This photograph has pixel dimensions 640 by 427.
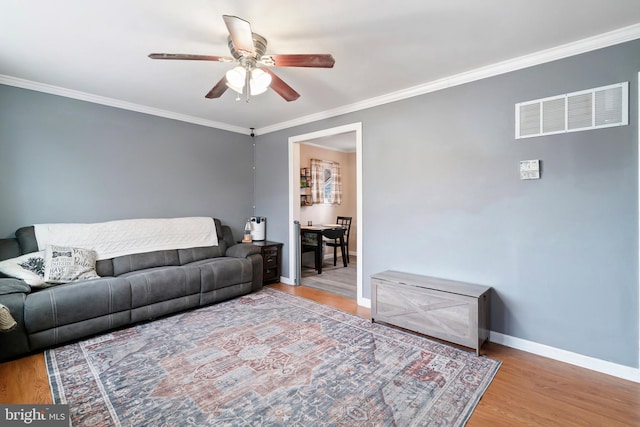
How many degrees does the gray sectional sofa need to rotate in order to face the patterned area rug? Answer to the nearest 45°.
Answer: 0° — it already faces it

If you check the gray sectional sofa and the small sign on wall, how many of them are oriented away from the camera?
0

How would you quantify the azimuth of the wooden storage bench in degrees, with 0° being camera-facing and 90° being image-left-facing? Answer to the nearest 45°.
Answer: approximately 45°

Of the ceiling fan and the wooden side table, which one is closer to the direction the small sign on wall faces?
the ceiling fan

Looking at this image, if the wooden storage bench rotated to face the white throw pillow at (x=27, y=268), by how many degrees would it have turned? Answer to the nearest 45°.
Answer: approximately 45° to its right

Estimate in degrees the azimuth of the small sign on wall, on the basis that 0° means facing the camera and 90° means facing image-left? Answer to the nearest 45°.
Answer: approximately 0°

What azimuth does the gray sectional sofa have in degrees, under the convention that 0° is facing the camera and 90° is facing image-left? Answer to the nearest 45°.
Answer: approximately 315°

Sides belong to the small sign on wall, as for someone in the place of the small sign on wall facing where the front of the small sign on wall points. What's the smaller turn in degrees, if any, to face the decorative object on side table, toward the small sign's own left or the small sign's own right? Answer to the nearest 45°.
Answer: approximately 90° to the small sign's own right

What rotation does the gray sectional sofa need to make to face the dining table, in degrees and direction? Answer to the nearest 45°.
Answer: approximately 45° to its left

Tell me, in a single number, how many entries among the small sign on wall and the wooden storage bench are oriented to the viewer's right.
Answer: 0

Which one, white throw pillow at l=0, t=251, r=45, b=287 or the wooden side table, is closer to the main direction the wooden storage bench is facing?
the white throw pillow

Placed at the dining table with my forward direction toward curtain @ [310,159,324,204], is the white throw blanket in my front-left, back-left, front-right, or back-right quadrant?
back-left
